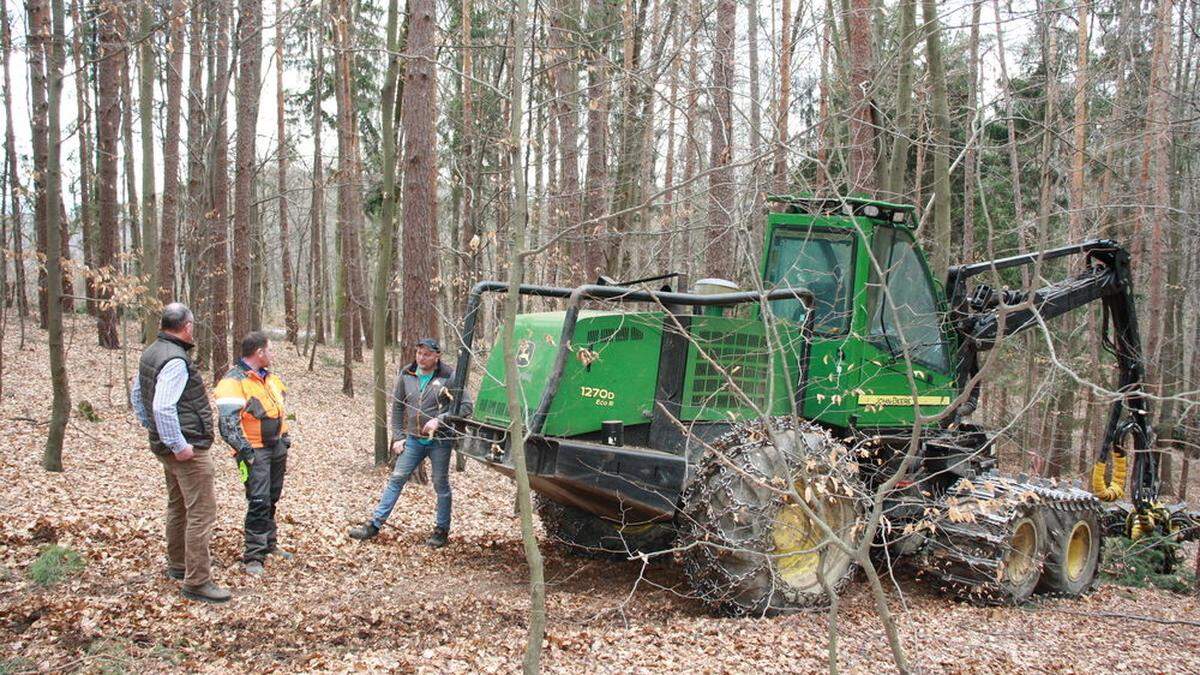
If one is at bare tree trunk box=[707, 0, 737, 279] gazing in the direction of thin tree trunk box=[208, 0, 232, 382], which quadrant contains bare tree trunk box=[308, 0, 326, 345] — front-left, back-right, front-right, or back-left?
front-right

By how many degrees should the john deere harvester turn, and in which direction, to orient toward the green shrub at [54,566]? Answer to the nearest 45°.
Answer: approximately 135° to its left

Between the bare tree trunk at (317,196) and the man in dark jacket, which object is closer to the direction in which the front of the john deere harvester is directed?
the bare tree trunk

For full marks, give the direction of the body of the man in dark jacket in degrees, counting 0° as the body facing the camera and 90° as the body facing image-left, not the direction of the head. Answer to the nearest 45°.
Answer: approximately 45°

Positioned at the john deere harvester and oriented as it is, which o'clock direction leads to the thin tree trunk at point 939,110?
The thin tree trunk is roughly at 11 o'clock from the john deere harvester.

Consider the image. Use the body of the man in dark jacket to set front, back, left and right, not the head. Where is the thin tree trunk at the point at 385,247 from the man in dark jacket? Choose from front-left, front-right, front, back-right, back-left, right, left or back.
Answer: back-right

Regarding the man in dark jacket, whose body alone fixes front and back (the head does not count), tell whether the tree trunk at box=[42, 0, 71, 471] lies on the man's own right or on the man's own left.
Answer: on the man's own right

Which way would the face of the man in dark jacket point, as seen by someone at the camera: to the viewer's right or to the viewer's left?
to the viewer's left

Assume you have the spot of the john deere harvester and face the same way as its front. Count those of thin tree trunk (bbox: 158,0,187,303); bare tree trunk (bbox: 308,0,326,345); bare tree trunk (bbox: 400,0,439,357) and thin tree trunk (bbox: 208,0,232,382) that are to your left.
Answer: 4

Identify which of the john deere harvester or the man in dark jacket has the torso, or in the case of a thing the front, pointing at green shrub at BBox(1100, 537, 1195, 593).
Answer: the john deere harvester

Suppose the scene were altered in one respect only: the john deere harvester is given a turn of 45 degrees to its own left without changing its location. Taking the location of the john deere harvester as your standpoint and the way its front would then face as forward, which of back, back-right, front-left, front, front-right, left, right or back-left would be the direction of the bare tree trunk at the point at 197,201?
front-left

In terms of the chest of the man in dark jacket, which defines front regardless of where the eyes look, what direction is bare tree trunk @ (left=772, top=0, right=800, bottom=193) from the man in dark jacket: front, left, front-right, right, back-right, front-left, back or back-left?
back

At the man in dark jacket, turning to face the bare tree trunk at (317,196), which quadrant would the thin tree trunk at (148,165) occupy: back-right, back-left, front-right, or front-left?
front-left

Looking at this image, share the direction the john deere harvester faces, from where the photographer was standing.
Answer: facing away from the viewer and to the right of the viewer

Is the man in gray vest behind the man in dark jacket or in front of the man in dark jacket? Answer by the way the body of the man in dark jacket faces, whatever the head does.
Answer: in front

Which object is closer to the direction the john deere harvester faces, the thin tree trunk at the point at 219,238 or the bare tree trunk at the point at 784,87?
the bare tree trunk

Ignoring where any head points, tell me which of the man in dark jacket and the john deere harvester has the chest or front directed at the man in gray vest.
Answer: the man in dark jacket

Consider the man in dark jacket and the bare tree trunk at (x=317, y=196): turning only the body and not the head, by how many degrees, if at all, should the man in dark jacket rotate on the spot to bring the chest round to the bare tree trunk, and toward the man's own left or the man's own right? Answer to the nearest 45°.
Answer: approximately 135° to the man's own right

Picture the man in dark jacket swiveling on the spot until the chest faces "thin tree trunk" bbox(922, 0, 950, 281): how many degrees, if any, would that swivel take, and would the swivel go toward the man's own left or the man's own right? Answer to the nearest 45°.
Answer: approximately 180°
